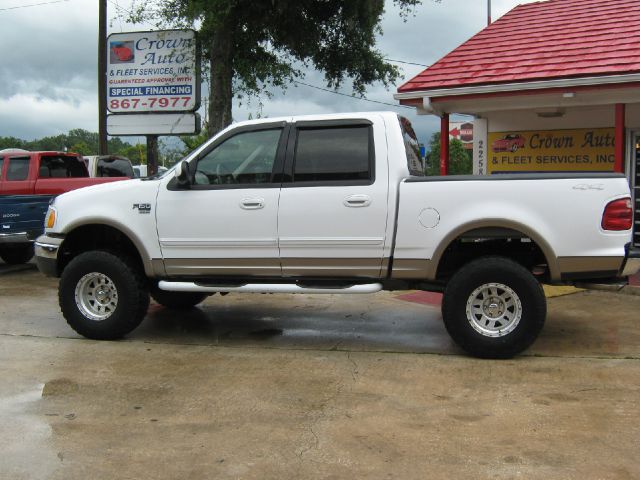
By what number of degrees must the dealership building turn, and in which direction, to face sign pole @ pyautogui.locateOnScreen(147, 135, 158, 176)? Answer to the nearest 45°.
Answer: approximately 135° to its right

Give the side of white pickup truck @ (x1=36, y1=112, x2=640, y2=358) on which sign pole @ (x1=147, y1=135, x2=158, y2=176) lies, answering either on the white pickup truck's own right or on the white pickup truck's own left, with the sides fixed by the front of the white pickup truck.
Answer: on the white pickup truck's own right

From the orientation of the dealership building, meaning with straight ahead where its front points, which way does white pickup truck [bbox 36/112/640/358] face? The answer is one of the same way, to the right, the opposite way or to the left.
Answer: to the right

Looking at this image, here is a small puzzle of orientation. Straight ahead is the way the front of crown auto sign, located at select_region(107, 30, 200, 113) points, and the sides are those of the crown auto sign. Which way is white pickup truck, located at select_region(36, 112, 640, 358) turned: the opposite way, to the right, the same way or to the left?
to the right

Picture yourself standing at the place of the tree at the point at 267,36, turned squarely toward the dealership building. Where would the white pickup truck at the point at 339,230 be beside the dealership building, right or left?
right

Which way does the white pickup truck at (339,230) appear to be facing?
to the viewer's left
